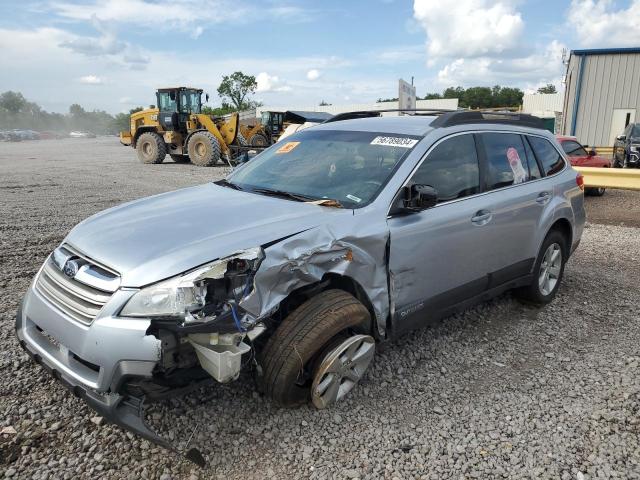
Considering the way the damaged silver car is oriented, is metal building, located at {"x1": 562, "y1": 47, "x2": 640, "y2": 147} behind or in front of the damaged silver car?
behind

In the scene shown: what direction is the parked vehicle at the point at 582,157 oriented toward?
to the viewer's right

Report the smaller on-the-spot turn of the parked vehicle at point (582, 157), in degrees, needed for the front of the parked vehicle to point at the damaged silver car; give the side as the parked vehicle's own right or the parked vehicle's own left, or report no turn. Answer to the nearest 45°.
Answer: approximately 90° to the parked vehicle's own right

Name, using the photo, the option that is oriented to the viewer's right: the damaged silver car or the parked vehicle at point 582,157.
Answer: the parked vehicle

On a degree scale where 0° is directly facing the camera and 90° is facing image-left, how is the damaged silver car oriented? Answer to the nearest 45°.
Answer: approximately 45°

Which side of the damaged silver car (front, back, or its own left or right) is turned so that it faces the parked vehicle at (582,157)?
back

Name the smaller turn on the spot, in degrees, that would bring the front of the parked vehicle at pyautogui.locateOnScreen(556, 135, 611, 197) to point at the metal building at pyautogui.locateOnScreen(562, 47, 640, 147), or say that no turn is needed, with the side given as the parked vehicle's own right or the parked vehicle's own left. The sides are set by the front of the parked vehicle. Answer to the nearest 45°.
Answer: approximately 90° to the parked vehicle's own left
